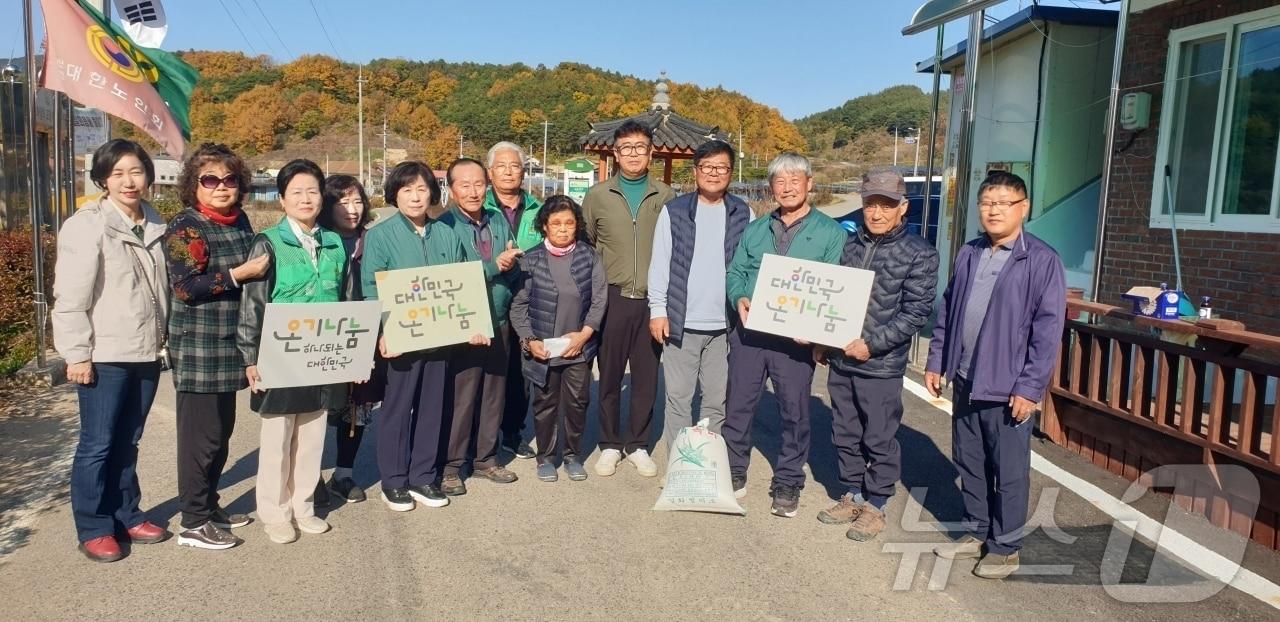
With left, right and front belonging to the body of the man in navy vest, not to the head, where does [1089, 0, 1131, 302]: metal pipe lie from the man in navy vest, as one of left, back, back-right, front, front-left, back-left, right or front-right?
back-left

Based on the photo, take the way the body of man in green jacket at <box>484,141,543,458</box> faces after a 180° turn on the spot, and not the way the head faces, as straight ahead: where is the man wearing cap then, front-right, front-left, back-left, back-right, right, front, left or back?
back-right

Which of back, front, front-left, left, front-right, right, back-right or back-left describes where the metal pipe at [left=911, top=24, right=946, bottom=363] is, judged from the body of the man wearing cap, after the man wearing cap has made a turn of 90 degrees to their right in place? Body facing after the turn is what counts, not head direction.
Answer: front-right

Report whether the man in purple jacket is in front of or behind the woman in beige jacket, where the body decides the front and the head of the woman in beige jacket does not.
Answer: in front

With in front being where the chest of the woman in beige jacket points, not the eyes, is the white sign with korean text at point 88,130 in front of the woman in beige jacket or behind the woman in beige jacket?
behind

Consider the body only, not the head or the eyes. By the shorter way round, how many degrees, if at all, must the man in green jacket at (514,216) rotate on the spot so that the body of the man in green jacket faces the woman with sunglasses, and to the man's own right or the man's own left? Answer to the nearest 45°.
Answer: approximately 45° to the man's own right

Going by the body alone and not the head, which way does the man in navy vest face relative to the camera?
toward the camera

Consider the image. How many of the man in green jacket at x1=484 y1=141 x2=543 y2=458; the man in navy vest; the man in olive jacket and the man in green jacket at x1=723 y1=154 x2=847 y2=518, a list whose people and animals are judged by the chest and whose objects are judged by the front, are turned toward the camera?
4

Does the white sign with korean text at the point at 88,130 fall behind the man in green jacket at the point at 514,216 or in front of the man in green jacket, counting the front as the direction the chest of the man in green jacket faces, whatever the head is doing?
behind

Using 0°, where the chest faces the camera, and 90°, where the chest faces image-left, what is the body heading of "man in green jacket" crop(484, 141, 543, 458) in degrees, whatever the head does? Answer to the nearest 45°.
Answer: approximately 0°

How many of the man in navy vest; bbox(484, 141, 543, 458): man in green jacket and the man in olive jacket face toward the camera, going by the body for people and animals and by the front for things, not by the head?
3

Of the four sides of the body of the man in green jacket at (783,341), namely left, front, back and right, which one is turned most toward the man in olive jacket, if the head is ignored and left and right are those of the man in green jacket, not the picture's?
right

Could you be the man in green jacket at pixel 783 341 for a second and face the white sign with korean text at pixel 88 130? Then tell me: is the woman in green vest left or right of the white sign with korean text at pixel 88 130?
left

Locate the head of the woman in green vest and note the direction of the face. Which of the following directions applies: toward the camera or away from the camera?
toward the camera

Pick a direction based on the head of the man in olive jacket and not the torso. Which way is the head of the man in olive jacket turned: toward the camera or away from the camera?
toward the camera

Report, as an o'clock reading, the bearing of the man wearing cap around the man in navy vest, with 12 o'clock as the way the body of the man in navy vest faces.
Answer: The man wearing cap is roughly at 10 o'clock from the man in navy vest.
